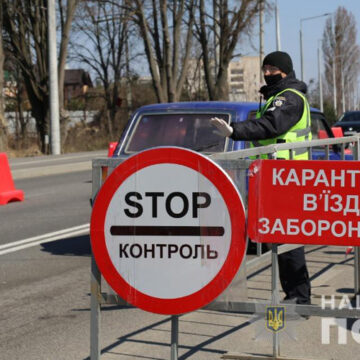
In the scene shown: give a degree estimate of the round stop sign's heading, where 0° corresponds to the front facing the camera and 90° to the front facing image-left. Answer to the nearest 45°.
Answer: approximately 0°

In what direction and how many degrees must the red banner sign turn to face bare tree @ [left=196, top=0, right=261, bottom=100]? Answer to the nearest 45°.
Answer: approximately 180°

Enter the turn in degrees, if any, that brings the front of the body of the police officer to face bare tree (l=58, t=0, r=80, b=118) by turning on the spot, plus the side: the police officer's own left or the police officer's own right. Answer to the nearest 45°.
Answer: approximately 90° to the police officer's own right

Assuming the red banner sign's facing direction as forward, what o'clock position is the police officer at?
The police officer is roughly at 6 o'clock from the red banner sign.

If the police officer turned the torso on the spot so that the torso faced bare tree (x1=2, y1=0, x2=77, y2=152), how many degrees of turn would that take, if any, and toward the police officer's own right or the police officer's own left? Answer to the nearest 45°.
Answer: approximately 90° to the police officer's own right
